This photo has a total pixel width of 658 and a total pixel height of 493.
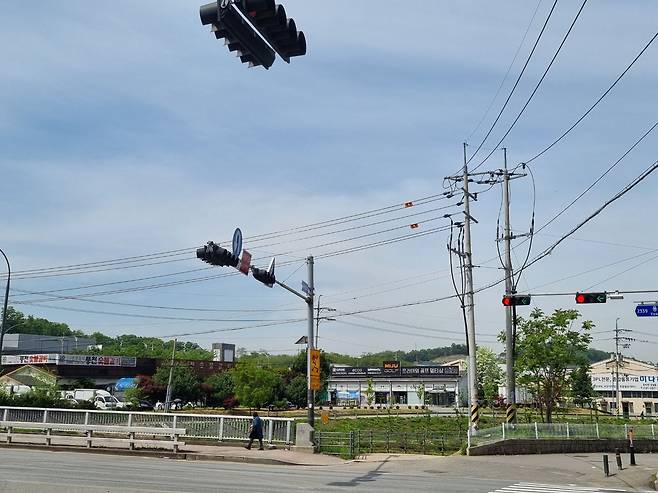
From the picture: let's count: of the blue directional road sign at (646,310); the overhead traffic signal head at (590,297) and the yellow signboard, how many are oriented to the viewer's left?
0

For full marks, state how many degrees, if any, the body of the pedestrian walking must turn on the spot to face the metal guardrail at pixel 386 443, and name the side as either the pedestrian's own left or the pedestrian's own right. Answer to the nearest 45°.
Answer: approximately 135° to the pedestrian's own right

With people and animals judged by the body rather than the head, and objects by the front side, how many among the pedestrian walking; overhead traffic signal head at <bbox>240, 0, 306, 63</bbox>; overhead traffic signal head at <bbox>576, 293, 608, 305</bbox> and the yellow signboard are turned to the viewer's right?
1

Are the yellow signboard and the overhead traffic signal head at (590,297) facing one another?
no

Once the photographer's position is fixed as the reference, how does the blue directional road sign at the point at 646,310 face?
facing the viewer

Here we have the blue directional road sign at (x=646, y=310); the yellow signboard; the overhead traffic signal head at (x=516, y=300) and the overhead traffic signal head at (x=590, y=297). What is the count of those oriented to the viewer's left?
0

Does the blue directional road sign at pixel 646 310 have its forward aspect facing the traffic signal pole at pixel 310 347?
no

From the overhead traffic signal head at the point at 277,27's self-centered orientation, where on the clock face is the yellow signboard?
The yellow signboard is roughly at 9 o'clock from the overhead traffic signal head.

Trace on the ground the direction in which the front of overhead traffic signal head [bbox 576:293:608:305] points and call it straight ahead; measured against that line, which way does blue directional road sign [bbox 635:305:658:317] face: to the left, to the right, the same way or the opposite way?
the same way

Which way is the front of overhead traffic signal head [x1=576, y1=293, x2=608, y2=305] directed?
toward the camera

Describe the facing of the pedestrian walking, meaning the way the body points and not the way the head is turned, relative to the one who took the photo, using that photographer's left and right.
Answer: facing to the left of the viewer

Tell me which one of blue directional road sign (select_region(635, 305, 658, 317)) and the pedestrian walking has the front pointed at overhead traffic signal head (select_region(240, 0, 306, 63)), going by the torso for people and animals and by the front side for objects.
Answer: the blue directional road sign

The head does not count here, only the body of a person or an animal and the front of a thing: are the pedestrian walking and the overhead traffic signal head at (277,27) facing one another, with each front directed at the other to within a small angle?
no

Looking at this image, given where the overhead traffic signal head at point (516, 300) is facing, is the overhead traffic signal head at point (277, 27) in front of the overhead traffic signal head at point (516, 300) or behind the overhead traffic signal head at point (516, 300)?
in front

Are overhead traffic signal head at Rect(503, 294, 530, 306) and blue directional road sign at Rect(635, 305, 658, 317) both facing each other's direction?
no

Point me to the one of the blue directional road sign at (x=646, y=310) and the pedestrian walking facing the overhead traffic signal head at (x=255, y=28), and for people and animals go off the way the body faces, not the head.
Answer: the blue directional road sign

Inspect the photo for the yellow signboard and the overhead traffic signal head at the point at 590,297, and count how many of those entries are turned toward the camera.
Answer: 2

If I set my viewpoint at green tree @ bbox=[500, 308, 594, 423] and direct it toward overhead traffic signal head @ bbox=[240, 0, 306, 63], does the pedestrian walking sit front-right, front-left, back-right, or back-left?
front-right

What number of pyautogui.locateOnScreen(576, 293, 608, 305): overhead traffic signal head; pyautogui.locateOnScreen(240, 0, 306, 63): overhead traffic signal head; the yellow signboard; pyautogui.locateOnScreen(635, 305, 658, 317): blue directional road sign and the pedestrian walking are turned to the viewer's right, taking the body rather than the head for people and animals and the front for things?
1

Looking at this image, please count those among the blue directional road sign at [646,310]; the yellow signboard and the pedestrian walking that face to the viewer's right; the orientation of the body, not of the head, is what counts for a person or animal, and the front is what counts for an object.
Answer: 0
